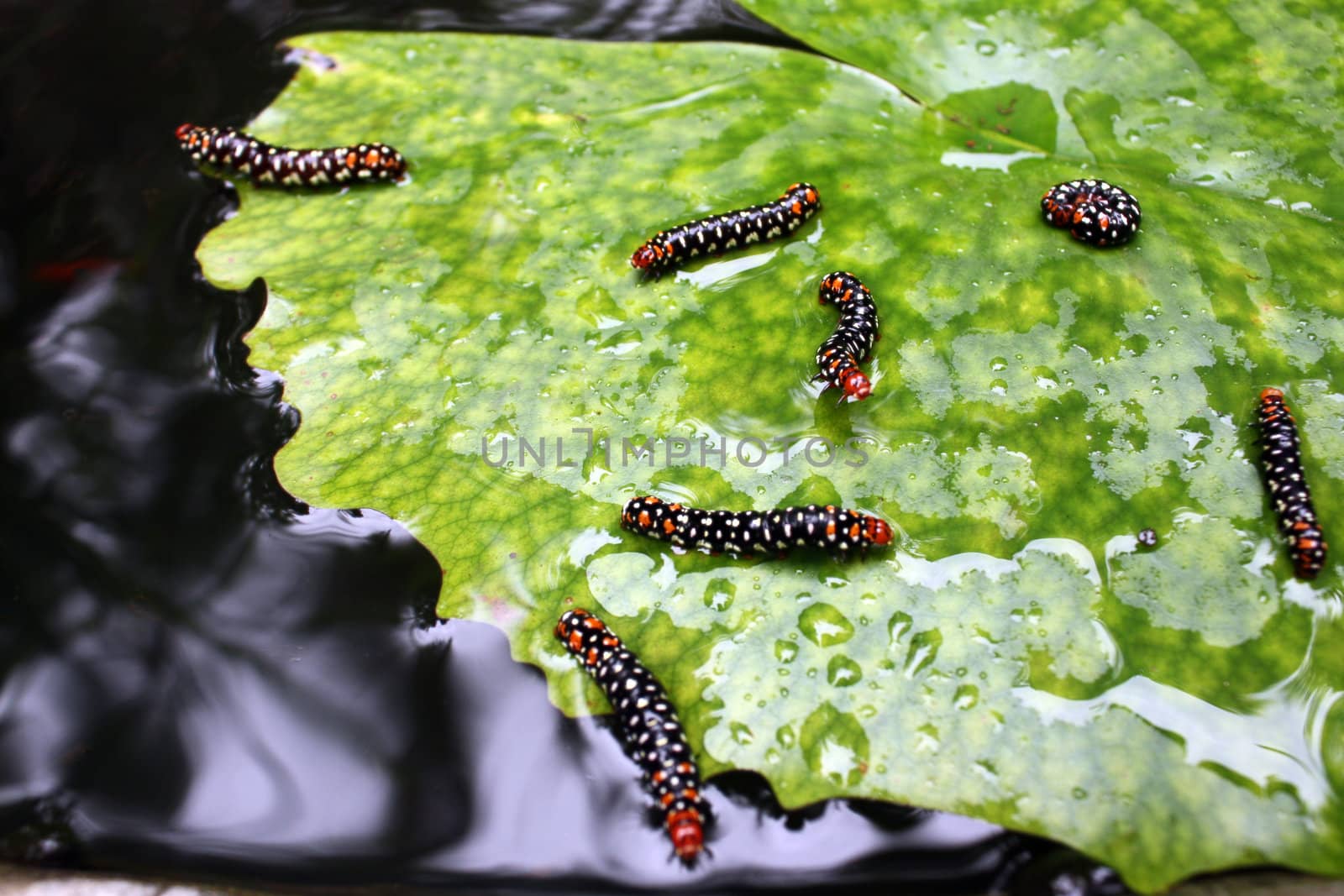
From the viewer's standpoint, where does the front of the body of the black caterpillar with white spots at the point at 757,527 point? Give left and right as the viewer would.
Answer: facing to the right of the viewer

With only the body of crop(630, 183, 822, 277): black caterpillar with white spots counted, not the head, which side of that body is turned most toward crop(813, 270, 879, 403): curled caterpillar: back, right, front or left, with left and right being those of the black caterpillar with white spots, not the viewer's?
left

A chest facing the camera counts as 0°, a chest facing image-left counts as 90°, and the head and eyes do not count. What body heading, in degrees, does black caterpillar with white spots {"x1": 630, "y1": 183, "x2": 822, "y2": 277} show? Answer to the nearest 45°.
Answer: approximately 45°
